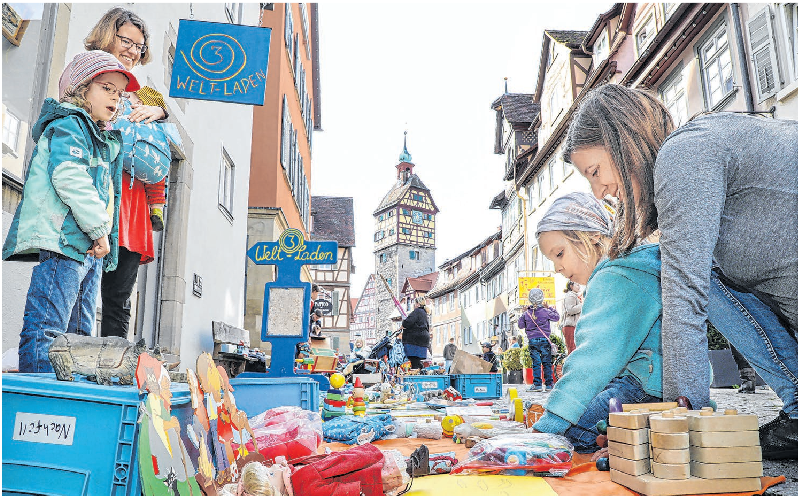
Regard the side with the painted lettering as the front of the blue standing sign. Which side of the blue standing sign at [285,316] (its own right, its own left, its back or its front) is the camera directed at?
front

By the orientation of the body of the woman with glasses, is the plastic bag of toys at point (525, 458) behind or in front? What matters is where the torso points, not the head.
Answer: in front

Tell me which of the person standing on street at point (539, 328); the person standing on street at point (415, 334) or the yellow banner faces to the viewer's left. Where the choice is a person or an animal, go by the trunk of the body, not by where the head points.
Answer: the person standing on street at point (415, 334)

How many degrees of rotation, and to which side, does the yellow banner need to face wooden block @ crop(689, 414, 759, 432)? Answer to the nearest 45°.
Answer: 0° — it already faces it

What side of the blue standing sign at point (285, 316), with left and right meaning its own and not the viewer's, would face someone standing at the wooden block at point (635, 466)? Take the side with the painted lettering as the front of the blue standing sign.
front

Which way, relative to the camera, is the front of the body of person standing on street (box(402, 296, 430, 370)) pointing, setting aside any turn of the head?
to the viewer's left

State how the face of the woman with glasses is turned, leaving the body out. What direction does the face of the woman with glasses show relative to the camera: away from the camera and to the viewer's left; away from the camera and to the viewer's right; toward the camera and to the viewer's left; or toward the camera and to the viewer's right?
toward the camera and to the viewer's right

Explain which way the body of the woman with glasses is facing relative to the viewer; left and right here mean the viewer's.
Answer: facing the viewer and to the right of the viewer

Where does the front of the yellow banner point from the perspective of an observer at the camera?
facing the viewer

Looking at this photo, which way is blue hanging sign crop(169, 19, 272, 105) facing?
toward the camera
